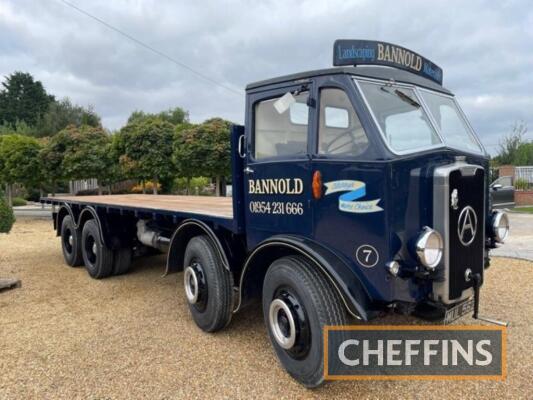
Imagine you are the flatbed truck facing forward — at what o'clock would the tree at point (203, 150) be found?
The tree is roughly at 7 o'clock from the flatbed truck.

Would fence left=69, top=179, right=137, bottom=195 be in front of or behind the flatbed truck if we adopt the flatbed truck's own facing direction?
behind

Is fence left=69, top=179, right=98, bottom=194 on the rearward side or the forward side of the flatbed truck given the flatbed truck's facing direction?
on the rearward side

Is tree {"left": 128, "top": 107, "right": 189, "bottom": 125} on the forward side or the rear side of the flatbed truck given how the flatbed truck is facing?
on the rear side

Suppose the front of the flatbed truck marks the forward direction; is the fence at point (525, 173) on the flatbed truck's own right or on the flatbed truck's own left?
on the flatbed truck's own left

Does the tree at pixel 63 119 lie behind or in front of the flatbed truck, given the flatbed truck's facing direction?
behind

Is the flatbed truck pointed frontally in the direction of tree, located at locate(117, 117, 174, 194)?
no

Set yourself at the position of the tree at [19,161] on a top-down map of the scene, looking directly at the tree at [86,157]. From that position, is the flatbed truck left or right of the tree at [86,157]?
right

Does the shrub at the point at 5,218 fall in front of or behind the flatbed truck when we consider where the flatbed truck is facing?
behind

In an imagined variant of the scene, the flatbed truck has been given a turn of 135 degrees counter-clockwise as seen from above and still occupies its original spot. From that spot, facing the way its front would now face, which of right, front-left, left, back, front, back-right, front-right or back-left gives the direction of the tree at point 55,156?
front-left

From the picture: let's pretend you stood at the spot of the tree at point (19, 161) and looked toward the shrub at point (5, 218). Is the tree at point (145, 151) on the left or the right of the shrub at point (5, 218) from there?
left

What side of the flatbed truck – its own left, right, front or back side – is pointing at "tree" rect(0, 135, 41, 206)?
back

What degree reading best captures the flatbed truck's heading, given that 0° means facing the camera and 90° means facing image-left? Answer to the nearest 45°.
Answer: approximately 315°

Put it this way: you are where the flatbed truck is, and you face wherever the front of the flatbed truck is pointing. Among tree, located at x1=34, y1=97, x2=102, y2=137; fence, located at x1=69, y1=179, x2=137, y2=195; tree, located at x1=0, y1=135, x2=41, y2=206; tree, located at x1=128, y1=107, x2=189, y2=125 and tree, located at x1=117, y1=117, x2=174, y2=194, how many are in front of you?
0

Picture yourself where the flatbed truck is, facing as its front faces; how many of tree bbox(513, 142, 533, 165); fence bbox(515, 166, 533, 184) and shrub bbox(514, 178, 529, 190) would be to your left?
3

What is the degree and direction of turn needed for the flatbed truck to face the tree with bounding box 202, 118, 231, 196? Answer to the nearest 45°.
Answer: approximately 135° to its left
